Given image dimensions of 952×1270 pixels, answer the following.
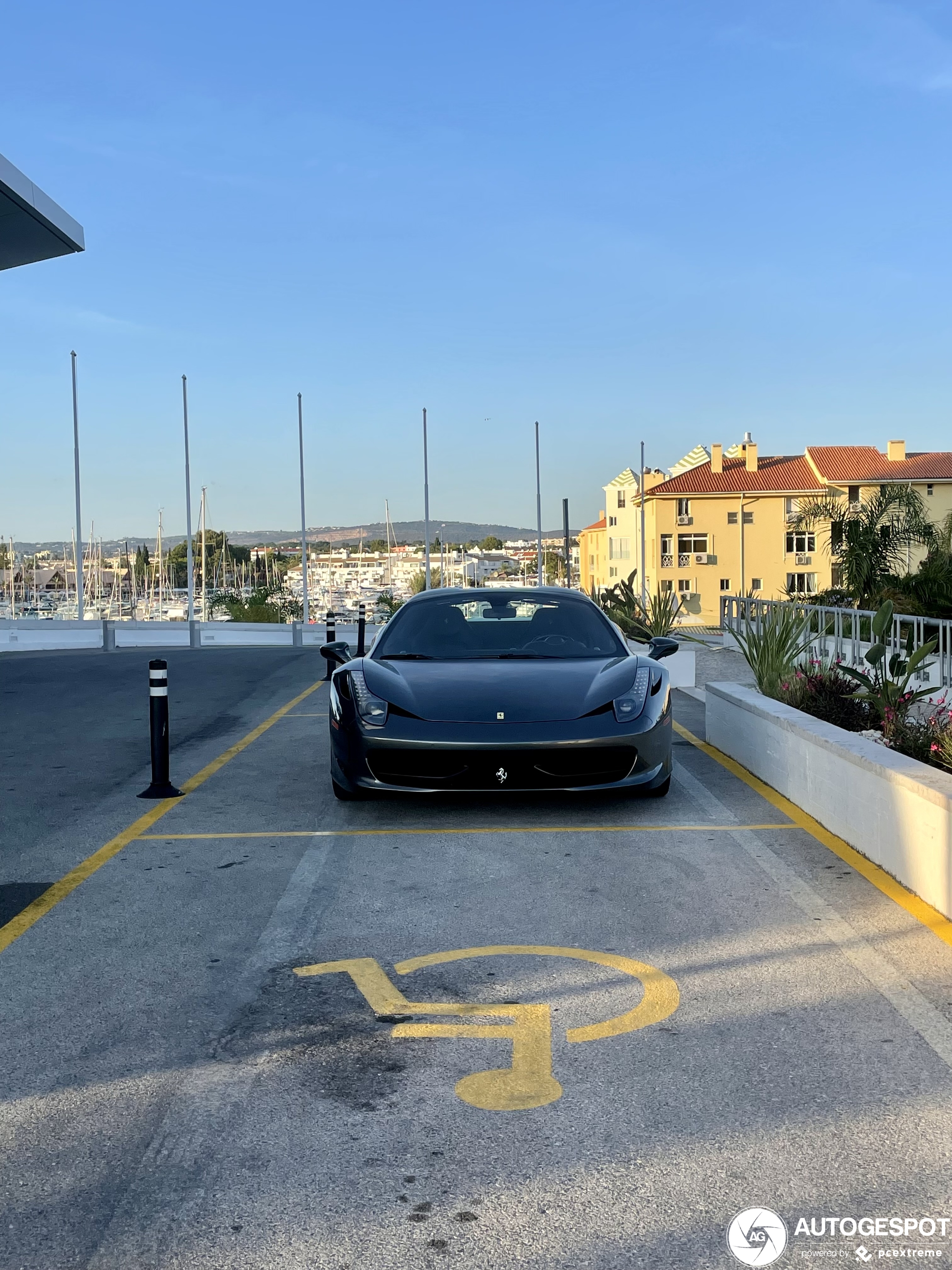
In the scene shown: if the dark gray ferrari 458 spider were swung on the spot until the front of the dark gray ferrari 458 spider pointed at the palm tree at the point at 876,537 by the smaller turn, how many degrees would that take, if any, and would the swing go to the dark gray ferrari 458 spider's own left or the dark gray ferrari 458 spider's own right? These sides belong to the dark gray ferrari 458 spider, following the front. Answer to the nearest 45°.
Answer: approximately 180°

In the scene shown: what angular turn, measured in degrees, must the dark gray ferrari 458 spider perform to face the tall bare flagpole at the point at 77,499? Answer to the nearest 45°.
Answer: approximately 180°

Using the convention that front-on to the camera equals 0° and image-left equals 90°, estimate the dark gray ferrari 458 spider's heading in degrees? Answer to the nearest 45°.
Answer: approximately 0°

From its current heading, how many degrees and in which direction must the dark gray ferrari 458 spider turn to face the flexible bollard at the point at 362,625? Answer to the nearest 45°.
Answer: approximately 180°

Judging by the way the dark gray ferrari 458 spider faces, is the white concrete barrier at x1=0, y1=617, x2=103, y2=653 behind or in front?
behind

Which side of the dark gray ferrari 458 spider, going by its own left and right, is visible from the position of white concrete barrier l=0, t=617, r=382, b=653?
back

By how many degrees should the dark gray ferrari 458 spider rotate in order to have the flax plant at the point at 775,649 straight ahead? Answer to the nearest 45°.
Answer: approximately 135° to its left

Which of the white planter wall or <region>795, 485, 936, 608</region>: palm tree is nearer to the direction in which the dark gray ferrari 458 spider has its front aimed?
the white planter wall

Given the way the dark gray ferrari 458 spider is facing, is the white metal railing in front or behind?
behind

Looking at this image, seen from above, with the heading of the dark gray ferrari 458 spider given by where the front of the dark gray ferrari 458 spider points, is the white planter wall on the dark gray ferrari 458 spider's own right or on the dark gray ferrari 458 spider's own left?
on the dark gray ferrari 458 spider's own left
